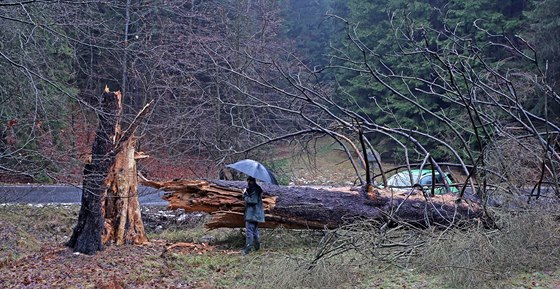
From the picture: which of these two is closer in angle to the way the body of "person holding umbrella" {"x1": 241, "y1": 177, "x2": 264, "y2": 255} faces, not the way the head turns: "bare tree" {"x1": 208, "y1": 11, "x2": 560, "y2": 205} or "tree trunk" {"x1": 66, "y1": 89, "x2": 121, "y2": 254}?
the tree trunk

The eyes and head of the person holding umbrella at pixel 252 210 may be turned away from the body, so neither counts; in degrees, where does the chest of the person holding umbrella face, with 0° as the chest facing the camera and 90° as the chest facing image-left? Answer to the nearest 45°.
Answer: approximately 45°

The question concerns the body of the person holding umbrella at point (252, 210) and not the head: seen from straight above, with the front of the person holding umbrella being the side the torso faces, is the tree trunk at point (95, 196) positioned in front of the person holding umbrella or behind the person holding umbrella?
in front
